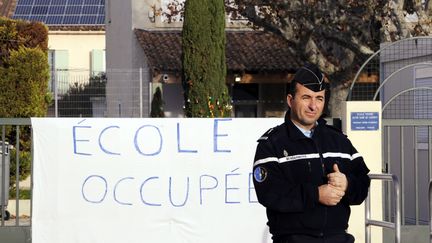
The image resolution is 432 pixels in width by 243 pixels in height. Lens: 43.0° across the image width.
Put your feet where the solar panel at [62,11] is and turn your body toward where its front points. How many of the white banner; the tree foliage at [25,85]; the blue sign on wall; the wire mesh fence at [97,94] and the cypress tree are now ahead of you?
5

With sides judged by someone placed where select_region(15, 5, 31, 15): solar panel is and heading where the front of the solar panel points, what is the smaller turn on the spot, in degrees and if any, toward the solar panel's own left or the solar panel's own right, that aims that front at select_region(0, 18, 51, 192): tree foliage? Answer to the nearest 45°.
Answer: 0° — it already faces it

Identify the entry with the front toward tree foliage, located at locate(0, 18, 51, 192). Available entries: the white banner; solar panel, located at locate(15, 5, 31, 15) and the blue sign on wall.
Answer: the solar panel

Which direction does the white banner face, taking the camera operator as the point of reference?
facing the viewer

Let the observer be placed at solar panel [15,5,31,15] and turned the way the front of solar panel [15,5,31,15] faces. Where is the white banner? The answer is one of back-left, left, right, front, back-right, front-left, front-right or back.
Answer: front

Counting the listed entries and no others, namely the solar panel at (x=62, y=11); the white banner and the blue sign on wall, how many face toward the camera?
3

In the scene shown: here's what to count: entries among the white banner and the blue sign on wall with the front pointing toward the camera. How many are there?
2

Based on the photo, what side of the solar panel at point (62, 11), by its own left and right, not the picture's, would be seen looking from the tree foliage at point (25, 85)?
front

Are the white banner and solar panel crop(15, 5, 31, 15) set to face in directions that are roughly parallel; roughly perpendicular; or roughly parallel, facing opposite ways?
roughly parallel

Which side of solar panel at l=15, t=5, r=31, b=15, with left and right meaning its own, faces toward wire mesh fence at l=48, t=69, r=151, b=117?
front

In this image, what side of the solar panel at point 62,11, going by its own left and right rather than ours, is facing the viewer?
front

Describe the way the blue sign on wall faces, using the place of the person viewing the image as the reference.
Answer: facing the viewer
